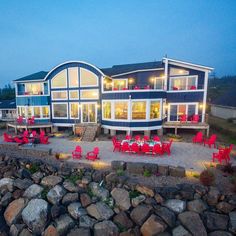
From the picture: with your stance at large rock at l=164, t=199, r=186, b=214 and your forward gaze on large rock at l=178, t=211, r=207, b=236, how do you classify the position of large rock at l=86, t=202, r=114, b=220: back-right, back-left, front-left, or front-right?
back-right

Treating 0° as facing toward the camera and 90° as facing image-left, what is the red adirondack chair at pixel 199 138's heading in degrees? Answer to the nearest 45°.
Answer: approximately 45°

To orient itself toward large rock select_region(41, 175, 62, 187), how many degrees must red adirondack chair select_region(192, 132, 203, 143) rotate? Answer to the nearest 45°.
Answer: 0° — it already faces it

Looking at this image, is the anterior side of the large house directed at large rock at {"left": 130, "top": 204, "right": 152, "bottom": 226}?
yes

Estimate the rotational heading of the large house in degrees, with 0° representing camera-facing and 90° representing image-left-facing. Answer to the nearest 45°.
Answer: approximately 0°
